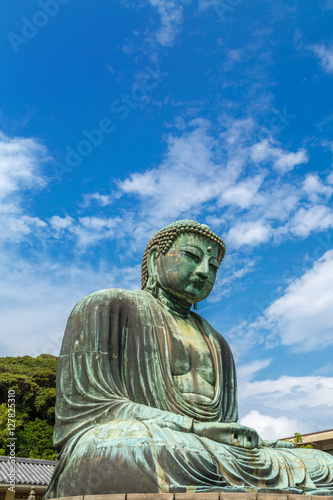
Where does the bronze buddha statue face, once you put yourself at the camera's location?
facing the viewer and to the right of the viewer

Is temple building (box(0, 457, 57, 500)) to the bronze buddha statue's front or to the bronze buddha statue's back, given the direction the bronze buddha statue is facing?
to the back
